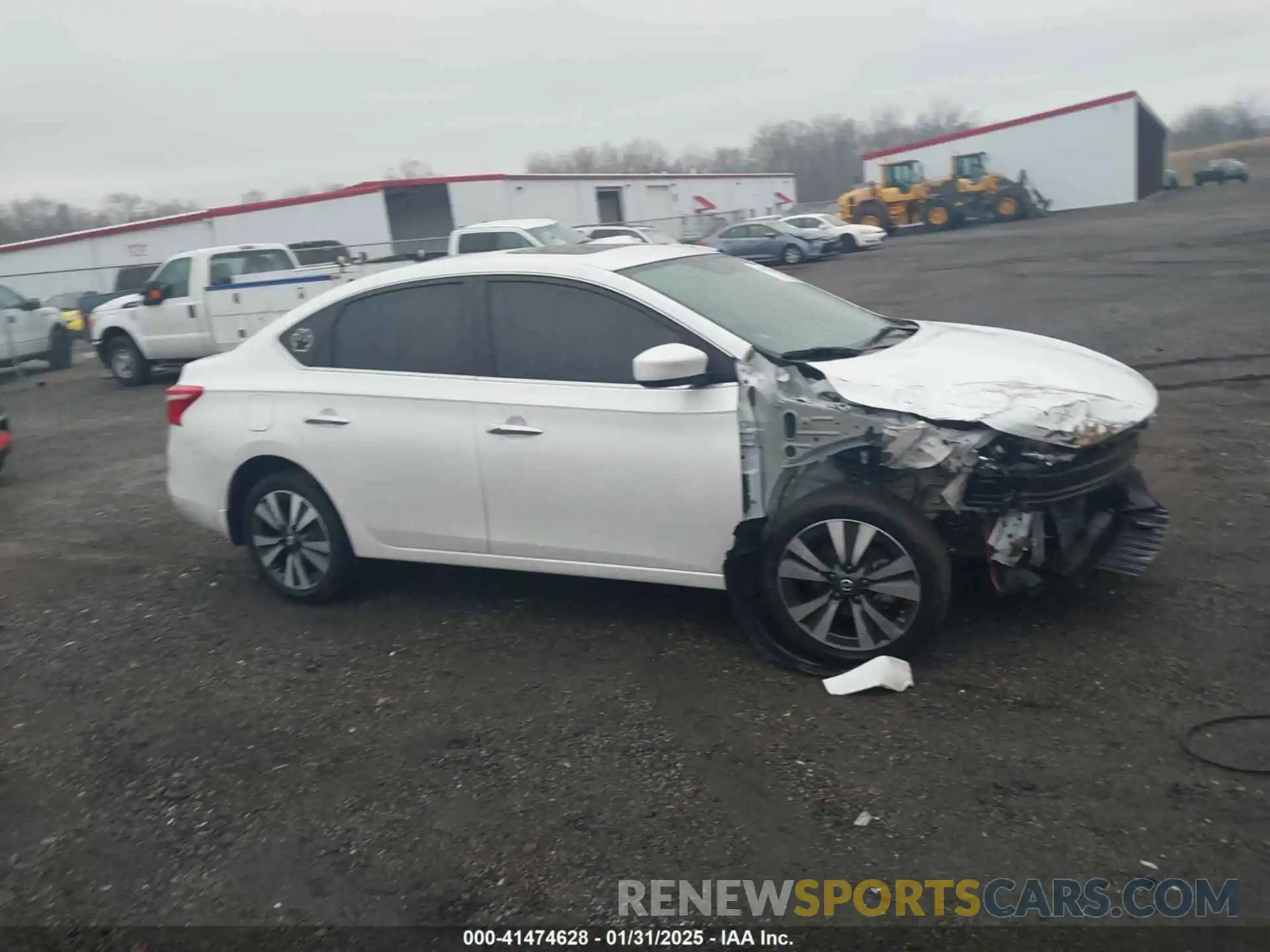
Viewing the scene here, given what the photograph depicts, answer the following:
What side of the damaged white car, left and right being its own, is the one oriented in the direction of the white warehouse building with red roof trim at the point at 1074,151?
left

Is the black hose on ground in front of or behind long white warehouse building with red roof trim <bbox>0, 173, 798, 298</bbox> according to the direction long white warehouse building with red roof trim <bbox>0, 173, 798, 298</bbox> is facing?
in front

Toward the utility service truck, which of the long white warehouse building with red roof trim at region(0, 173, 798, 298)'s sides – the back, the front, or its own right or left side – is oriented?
front

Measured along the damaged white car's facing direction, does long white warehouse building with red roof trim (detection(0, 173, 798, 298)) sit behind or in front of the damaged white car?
behind

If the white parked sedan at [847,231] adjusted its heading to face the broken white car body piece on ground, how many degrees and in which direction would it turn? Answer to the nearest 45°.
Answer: approximately 45° to its right

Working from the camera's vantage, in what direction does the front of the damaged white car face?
facing the viewer and to the right of the viewer

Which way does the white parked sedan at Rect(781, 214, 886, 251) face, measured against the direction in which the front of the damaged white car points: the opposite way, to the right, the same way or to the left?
the same way

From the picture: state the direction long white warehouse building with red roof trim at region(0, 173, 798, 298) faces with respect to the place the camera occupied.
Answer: facing the viewer

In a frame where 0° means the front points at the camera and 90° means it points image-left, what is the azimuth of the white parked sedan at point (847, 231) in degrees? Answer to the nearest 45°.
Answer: approximately 315°

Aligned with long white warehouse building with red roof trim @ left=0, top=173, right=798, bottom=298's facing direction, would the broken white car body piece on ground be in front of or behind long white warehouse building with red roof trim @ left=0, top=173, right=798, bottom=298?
in front

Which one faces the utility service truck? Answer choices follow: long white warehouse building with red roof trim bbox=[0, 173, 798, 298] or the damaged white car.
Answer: the long white warehouse building with red roof trim

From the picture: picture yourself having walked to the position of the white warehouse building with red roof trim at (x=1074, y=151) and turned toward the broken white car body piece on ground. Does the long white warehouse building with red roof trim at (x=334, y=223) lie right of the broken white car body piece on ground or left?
right

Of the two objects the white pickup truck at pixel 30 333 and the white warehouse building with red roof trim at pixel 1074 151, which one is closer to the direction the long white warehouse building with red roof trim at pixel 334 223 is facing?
the white pickup truck

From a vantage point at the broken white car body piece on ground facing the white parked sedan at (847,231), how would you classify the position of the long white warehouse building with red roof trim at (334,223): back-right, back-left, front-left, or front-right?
front-left

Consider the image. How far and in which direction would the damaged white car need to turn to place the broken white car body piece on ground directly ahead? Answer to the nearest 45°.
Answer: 0° — it already faces it

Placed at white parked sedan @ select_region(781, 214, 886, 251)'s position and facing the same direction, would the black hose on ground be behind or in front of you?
in front
